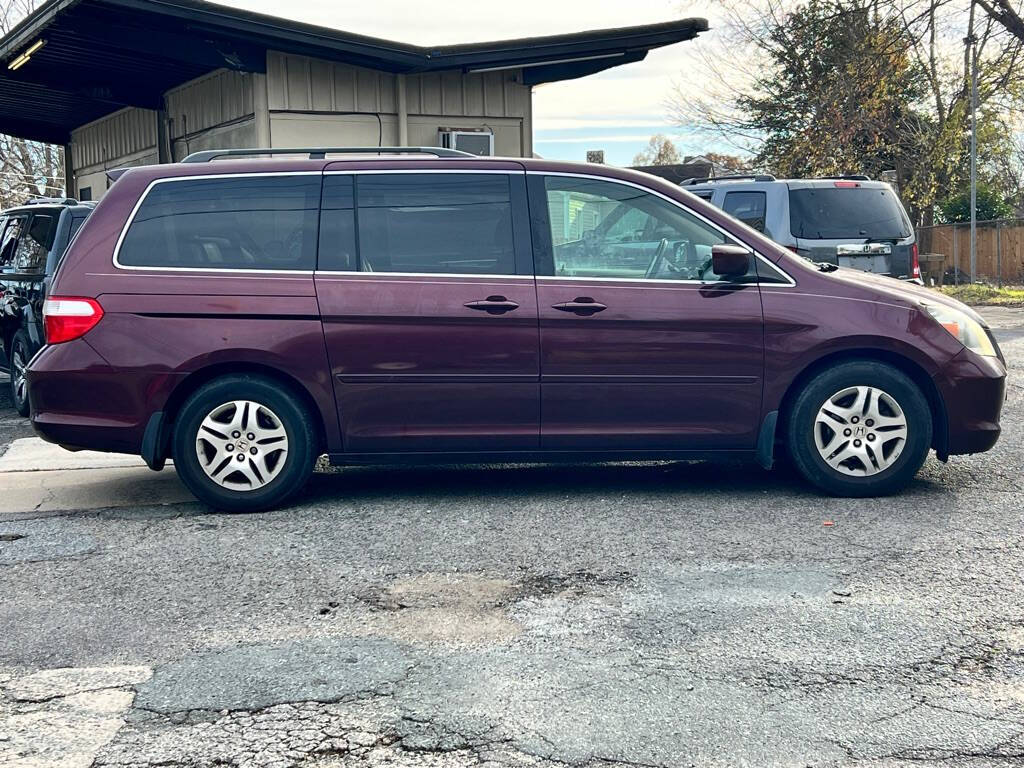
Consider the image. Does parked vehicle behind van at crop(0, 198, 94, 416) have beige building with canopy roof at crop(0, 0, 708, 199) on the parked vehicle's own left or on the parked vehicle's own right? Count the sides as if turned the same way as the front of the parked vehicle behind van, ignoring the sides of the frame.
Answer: on the parked vehicle's own right

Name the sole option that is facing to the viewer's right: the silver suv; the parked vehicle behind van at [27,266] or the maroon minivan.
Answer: the maroon minivan

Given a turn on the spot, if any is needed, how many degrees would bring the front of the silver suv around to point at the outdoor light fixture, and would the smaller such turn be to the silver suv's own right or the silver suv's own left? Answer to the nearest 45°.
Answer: approximately 45° to the silver suv's own left

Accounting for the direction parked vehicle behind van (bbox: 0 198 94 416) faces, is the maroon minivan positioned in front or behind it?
behind

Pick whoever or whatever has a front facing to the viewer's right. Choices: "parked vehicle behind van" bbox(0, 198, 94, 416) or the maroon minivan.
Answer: the maroon minivan

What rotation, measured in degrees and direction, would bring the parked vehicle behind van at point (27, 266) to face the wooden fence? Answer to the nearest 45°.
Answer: approximately 90° to its right

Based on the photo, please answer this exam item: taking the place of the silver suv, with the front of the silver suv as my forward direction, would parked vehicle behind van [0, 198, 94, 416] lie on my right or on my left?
on my left

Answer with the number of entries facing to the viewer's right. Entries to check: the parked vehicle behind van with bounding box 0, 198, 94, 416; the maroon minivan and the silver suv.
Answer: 1

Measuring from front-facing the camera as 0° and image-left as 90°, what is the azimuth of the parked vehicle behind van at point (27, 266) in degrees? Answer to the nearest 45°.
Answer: approximately 135°

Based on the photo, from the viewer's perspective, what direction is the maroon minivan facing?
to the viewer's right

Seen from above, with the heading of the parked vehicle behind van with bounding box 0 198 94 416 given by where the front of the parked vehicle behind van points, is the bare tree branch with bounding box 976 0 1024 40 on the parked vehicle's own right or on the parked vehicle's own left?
on the parked vehicle's own right

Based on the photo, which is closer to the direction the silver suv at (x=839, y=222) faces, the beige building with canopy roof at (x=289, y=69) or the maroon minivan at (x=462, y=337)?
the beige building with canopy roof
